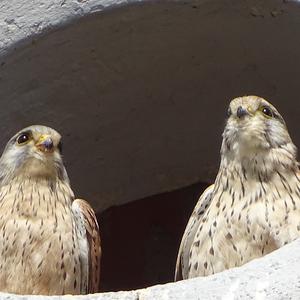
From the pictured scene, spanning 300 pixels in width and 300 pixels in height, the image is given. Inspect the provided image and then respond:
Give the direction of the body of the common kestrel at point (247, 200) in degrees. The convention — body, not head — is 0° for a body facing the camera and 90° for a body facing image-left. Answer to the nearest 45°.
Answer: approximately 0°

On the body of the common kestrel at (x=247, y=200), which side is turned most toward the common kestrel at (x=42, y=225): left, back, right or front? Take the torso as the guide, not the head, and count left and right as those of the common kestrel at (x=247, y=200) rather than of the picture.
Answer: right

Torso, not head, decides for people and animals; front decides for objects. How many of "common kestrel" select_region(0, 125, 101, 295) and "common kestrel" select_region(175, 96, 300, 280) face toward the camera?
2

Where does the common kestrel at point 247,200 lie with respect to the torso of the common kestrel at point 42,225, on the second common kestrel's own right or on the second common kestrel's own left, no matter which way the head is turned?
on the second common kestrel's own left

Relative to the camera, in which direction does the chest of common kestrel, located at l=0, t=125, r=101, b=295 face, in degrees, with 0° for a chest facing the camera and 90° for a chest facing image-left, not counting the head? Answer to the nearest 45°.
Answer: approximately 0°
